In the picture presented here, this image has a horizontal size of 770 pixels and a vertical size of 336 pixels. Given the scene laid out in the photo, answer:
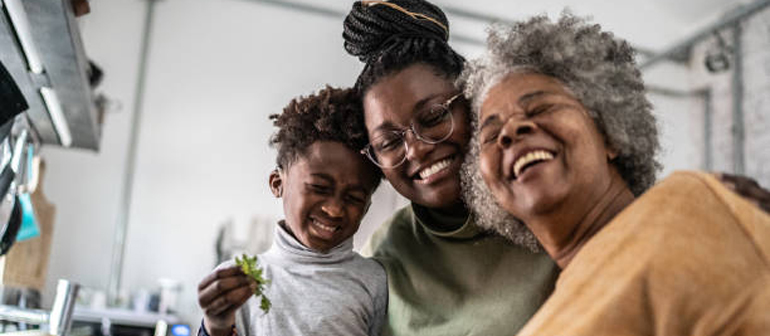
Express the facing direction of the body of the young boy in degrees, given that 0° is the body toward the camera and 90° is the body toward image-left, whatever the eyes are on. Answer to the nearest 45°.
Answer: approximately 0°

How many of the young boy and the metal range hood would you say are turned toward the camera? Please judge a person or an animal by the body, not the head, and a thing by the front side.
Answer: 1

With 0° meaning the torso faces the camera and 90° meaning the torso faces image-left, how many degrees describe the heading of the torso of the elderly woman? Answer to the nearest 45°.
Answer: approximately 45°

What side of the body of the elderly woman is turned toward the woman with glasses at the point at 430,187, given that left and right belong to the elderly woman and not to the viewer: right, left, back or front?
right

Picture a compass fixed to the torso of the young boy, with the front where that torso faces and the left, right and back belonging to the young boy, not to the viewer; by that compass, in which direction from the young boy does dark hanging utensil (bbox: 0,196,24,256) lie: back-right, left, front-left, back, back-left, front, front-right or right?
back-right

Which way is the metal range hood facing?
to the viewer's right
